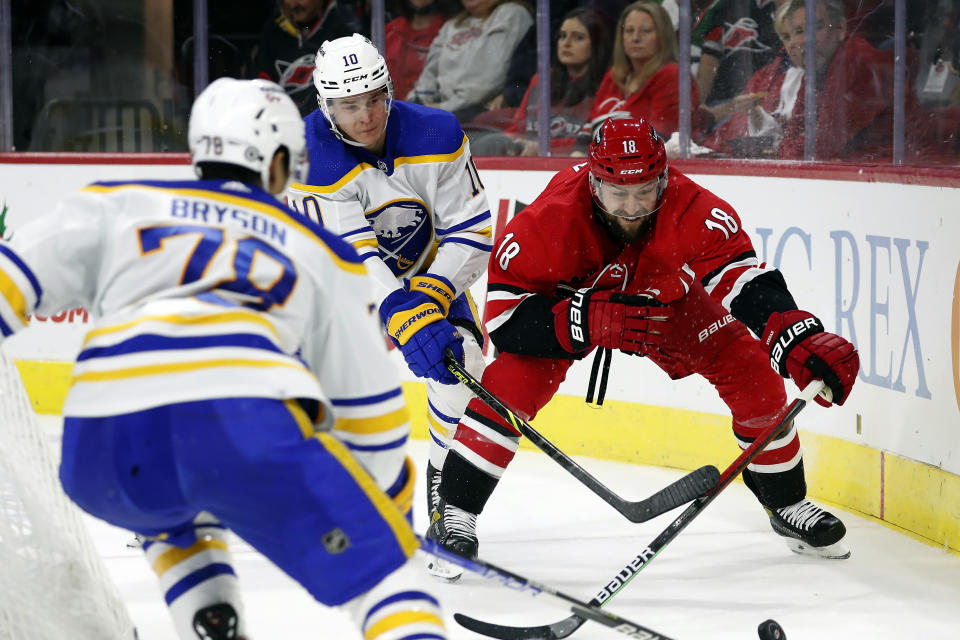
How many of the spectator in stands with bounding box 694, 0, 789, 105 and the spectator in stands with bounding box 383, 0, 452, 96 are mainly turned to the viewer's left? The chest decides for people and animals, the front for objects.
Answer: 0

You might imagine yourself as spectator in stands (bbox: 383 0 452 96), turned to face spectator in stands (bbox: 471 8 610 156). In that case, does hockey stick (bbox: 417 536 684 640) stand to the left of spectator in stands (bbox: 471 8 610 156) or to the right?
right

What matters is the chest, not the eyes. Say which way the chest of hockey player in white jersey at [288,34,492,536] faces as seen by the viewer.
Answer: toward the camera

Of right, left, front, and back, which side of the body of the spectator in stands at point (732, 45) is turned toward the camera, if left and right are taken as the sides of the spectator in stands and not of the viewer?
front

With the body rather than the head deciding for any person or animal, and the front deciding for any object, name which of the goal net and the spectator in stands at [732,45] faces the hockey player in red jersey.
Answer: the spectator in stands

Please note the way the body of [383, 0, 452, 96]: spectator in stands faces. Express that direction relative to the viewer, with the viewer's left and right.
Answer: facing the viewer

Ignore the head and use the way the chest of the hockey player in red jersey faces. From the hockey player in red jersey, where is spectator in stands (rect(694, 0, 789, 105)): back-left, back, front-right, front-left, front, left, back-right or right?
back

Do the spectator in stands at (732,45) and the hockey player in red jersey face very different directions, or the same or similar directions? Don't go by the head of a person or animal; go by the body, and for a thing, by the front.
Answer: same or similar directions

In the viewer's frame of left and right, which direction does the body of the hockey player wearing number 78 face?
facing away from the viewer and to the right of the viewer
